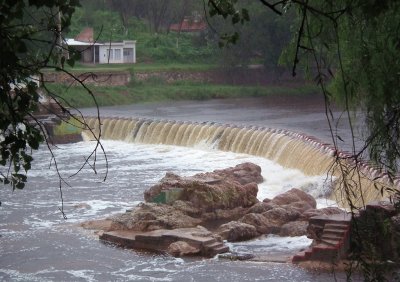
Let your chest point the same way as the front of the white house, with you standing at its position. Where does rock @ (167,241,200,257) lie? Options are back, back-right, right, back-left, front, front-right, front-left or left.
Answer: front

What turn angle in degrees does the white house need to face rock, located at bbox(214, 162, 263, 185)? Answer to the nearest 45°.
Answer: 0° — it already faces it

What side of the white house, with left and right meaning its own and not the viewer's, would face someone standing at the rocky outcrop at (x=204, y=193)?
front

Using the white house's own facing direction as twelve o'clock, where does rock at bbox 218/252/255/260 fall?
The rock is roughly at 12 o'clock from the white house.

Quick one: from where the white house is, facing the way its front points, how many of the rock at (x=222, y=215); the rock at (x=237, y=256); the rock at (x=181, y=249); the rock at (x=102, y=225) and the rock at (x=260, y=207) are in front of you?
5

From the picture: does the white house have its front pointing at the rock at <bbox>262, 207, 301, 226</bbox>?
yes

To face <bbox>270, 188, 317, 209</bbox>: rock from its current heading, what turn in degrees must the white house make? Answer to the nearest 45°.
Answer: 0° — it already faces it

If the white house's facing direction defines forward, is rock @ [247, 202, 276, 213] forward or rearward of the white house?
forward

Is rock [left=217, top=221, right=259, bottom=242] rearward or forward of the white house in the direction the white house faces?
forward

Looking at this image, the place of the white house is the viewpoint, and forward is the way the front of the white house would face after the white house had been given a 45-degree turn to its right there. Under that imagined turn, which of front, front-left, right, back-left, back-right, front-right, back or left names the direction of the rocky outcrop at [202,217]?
front-left

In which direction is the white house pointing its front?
toward the camera

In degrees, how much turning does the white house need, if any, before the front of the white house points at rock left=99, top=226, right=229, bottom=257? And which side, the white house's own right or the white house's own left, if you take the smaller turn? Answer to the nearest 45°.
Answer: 0° — it already faces it

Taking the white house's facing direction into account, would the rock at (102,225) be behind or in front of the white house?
in front

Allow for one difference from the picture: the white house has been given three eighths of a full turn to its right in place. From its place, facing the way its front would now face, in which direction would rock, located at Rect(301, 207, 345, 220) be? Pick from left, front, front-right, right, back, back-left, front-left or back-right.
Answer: back-left

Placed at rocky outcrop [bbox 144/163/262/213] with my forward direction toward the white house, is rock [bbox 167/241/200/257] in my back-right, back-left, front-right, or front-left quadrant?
back-left
